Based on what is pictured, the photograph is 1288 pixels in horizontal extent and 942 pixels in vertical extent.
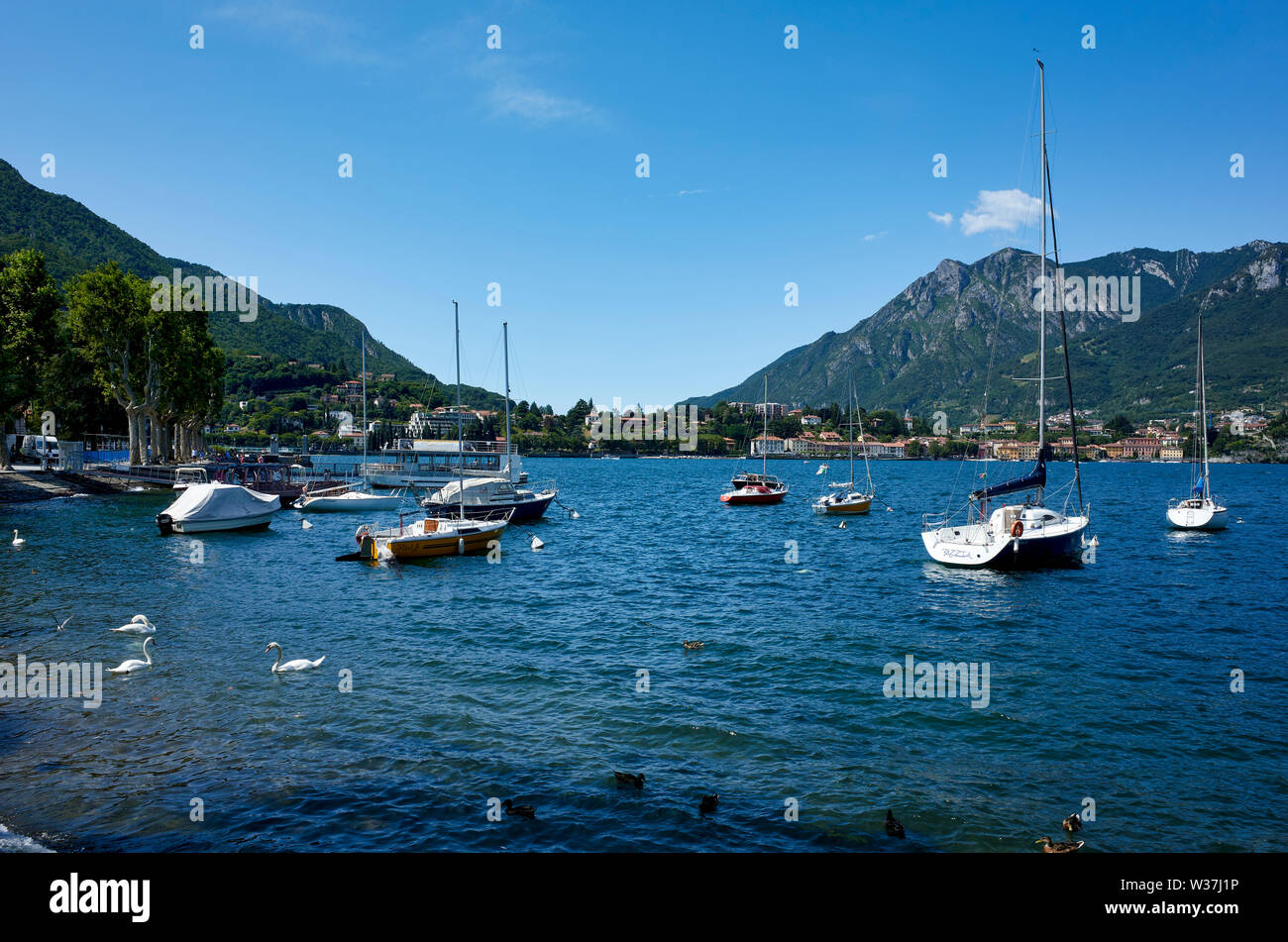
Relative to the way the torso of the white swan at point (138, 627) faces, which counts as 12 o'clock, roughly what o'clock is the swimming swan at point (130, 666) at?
The swimming swan is roughly at 3 o'clock from the white swan.

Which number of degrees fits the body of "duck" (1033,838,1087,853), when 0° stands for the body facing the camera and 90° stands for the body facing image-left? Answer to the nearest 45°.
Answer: approximately 90°

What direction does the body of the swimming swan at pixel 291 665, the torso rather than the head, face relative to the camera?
to the viewer's left

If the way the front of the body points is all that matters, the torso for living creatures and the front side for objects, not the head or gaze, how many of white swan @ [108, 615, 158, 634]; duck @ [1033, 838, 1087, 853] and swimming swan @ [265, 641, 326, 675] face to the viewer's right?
1

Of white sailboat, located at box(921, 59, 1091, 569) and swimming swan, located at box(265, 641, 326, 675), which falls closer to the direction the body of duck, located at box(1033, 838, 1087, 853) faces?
the swimming swan

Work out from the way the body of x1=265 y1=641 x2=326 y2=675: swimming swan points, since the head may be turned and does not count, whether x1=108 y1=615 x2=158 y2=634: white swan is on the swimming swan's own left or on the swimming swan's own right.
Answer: on the swimming swan's own right

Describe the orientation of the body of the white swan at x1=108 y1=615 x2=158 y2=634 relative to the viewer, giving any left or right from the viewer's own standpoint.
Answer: facing to the right of the viewer

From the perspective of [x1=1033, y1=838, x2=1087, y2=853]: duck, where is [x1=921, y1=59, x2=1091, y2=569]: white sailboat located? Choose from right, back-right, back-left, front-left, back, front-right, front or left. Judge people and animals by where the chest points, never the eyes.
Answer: right

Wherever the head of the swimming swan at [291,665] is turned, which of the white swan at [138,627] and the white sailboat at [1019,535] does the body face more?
the white swan
